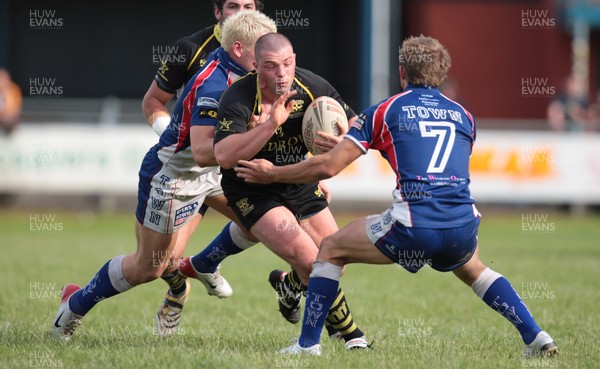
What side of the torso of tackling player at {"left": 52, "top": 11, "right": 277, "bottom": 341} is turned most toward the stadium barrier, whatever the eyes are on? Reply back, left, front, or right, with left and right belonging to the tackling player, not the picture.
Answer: left

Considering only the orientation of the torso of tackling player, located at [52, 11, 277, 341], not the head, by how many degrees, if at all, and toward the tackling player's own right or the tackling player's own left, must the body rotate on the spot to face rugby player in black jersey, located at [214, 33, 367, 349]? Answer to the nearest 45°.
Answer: approximately 45° to the tackling player's own right

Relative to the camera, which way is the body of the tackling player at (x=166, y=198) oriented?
to the viewer's right

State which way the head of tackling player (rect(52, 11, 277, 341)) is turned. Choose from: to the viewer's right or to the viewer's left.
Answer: to the viewer's right

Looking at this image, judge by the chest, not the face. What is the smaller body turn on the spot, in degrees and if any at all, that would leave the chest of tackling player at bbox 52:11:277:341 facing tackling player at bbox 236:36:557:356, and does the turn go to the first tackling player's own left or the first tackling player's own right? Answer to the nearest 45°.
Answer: approximately 45° to the first tackling player's own right
